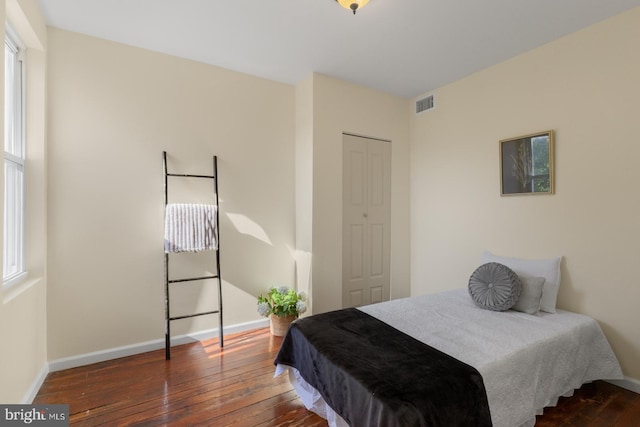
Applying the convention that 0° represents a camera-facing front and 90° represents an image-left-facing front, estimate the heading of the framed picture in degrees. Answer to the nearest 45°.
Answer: approximately 45°

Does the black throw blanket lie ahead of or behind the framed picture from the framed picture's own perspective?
ahead

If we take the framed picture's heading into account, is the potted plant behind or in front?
in front

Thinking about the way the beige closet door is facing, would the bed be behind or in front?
in front

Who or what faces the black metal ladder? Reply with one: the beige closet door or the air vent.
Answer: the air vent

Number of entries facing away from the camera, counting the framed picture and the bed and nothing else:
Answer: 0

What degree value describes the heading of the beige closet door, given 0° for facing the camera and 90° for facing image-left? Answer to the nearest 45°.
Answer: approximately 315°

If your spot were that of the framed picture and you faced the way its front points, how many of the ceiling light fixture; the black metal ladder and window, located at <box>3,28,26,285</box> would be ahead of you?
3
